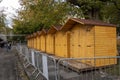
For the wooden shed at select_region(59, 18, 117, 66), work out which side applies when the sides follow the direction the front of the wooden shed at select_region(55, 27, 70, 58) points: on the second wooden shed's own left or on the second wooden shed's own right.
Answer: on the second wooden shed's own left

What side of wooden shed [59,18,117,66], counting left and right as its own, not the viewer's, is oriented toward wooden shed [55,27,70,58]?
right

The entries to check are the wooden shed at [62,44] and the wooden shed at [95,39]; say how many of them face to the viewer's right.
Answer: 0

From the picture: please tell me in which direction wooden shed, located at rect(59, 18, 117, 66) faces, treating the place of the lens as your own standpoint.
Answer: facing the viewer and to the left of the viewer
